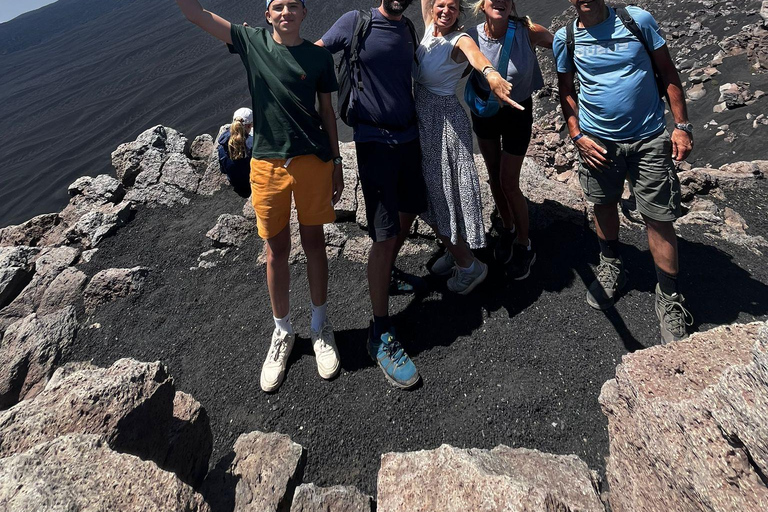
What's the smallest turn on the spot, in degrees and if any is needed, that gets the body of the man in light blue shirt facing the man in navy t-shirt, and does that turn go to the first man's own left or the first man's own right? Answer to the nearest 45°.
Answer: approximately 45° to the first man's own right

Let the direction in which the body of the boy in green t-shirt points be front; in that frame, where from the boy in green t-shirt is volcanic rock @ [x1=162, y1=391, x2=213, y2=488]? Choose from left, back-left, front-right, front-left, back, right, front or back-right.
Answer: front-right

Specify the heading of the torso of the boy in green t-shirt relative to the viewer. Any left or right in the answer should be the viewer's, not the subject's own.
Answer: facing the viewer

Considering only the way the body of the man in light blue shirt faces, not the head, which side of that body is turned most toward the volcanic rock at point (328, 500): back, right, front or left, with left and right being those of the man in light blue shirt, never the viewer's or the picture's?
front

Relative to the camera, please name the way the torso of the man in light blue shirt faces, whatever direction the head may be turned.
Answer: toward the camera

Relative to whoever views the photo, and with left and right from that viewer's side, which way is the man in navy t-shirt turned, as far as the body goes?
facing the viewer and to the right of the viewer

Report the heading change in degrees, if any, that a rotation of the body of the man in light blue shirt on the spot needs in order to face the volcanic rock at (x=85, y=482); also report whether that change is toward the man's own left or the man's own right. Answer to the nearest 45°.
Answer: approximately 45° to the man's own right

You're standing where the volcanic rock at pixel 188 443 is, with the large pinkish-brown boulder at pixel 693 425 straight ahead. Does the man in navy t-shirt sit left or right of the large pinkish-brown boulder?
left

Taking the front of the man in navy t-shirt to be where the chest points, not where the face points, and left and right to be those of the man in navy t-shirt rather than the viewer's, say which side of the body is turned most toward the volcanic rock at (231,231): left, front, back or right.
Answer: back

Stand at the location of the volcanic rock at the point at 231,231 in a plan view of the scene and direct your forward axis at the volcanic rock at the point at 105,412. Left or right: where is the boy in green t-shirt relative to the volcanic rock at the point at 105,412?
left

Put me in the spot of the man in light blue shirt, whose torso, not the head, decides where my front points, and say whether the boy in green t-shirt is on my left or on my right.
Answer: on my right

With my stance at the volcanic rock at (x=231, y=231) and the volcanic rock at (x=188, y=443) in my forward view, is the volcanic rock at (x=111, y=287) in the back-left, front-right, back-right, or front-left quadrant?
front-right

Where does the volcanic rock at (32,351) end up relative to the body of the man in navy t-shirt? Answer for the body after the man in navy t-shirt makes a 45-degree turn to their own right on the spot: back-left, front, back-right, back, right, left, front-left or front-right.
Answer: right

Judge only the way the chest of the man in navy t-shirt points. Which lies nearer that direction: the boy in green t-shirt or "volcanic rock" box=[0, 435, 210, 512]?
the volcanic rock

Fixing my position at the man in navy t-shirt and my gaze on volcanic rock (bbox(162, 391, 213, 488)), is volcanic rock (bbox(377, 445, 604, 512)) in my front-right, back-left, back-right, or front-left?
front-left

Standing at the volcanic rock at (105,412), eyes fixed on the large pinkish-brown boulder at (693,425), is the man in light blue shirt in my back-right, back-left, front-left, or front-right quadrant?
front-left
